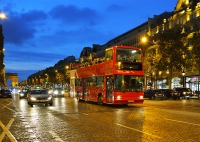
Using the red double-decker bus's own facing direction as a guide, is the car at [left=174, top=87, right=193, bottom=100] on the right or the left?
on its left

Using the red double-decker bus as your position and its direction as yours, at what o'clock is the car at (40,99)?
The car is roughly at 5 o'clock from the red double-decker bus.

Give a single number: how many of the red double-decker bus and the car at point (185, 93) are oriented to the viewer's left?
0

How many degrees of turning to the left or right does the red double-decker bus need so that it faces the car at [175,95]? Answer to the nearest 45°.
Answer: approximately 90° to its left
